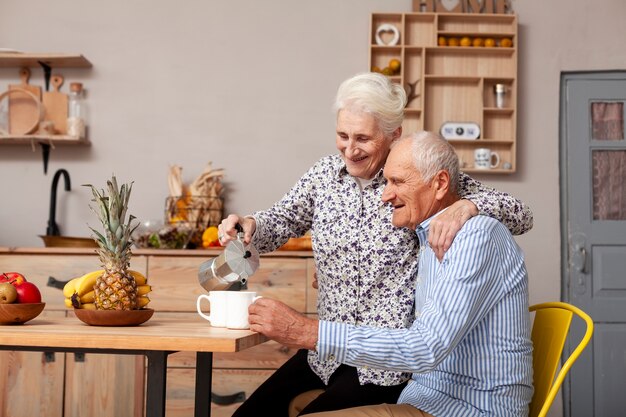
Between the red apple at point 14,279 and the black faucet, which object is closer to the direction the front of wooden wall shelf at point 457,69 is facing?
the red apple

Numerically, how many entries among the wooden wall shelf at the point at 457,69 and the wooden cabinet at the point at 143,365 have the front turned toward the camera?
2

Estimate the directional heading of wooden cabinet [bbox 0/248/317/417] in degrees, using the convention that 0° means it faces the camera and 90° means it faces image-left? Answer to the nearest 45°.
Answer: approximately 0°

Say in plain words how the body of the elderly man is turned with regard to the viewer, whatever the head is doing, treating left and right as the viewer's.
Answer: facing to the left of the viewer

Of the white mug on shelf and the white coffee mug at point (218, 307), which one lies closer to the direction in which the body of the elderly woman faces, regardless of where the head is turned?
the white coffee mug

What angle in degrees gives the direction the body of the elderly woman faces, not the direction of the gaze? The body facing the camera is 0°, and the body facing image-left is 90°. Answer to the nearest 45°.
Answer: approximately 45°

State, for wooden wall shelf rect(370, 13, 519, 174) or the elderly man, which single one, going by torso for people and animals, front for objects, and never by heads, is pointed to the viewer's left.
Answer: the elderly man

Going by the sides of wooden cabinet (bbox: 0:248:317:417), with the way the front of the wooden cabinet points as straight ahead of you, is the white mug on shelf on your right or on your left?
on your left

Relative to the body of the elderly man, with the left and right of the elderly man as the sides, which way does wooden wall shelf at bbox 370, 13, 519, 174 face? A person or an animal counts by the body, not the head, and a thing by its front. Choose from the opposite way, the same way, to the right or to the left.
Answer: to the left
